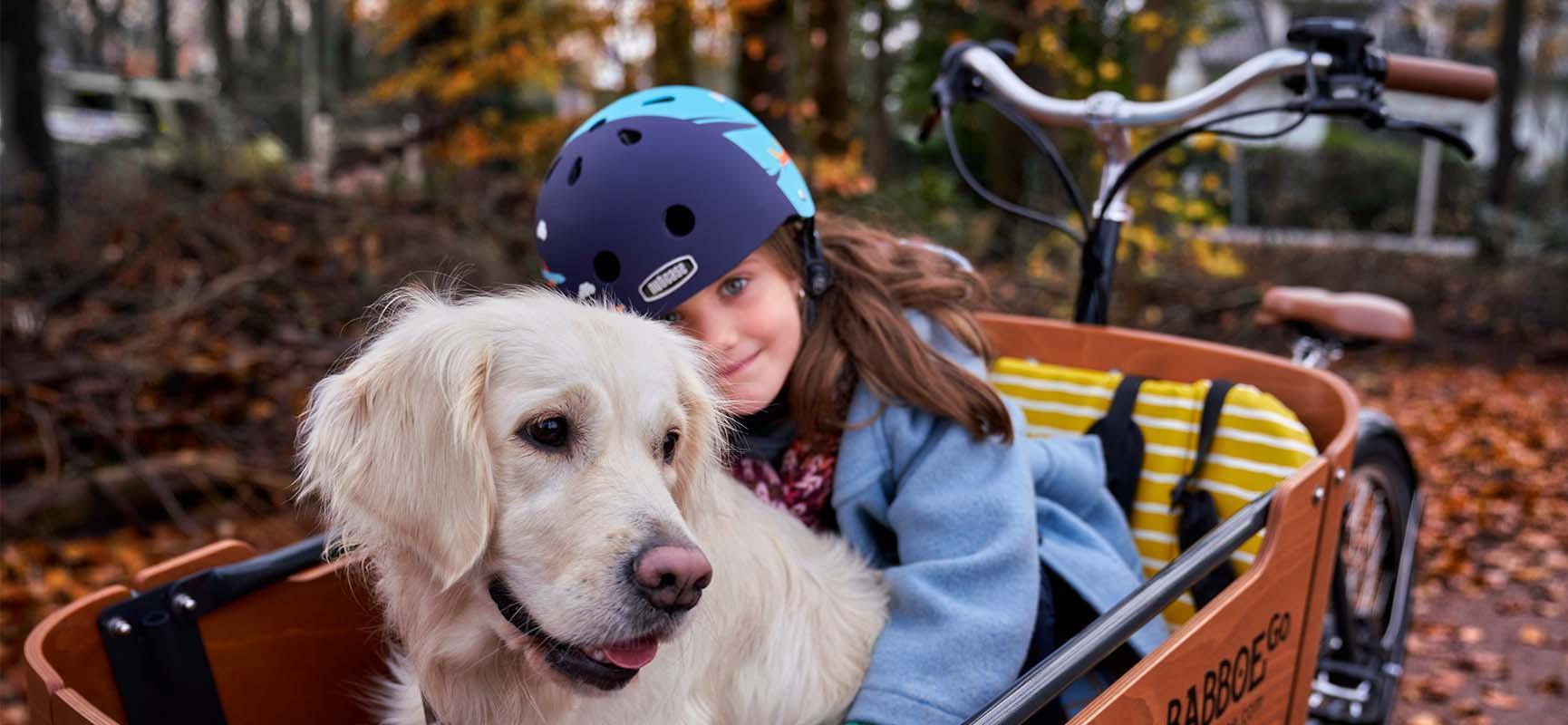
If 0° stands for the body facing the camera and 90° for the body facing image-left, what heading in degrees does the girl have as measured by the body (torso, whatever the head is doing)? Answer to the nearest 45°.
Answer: approximately 45°

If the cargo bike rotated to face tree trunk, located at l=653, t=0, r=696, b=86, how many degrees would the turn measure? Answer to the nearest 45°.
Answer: approximately 135° to its right

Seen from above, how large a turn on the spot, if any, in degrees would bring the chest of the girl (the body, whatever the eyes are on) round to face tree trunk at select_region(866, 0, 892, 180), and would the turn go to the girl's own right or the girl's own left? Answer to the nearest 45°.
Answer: approximately 135° to the girl's own right

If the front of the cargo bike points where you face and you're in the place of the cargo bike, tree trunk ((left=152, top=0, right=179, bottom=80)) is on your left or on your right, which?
on your right

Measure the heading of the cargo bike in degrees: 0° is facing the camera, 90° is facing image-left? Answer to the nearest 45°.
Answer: approximately 45°

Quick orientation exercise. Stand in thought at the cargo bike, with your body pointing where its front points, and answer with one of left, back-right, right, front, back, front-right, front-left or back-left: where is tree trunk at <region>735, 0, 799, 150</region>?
back-right

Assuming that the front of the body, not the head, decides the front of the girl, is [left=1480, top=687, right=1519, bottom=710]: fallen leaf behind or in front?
behind

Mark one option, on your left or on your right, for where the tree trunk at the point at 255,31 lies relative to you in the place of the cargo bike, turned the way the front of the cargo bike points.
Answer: on your right

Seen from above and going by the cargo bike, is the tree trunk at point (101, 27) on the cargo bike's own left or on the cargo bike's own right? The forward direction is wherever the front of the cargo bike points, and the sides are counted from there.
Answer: on the cargo bike's own right

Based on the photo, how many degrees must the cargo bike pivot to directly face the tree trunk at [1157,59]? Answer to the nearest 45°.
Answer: approximately 135° to its right
